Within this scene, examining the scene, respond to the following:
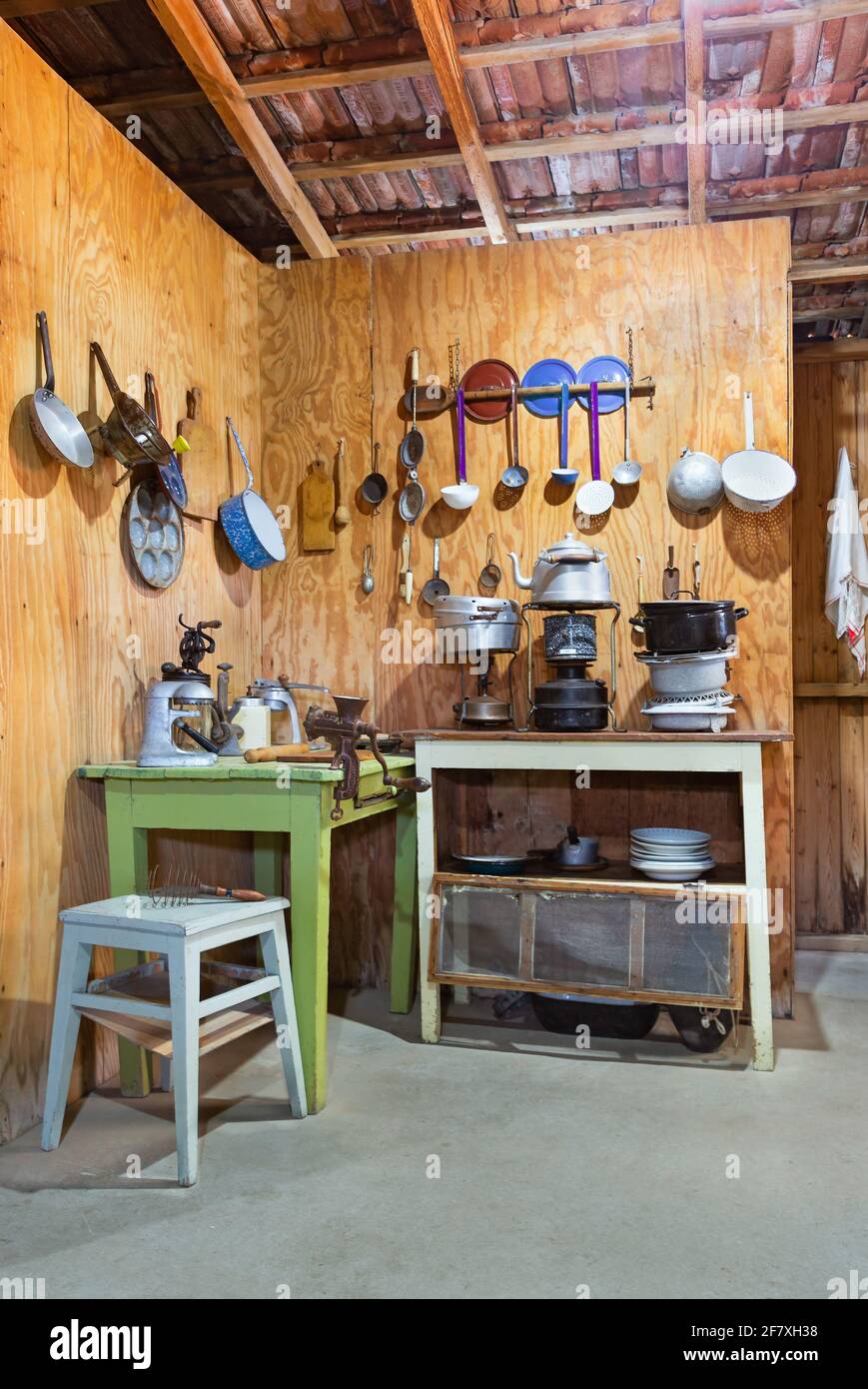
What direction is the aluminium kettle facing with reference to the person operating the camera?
facing to the left of the viewer

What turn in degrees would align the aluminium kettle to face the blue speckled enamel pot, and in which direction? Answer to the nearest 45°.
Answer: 0° — it already faces it

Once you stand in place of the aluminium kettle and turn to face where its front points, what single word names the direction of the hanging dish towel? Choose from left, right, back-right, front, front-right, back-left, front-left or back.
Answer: back-right

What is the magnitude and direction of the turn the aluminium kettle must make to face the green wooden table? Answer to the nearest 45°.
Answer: approximately 45° to its left

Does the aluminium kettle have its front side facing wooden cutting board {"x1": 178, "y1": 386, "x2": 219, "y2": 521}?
yes

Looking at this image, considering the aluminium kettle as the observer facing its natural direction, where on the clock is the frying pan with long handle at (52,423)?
The frying pan with long handle is roughly at 11 o'clock from the aluminium kettle.

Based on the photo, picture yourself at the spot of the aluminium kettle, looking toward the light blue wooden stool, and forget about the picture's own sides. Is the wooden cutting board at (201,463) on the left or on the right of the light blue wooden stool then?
right

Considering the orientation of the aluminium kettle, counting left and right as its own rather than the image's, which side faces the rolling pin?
front
